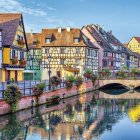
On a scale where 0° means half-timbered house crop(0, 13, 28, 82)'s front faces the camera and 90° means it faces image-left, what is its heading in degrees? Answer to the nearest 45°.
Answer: approximately 315°

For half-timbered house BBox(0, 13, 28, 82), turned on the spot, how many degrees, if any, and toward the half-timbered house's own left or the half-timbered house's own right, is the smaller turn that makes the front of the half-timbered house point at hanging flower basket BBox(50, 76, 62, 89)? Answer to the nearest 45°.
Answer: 0° — it already faces it

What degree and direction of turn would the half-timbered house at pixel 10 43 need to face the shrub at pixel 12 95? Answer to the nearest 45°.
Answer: approximately 45° to its right
